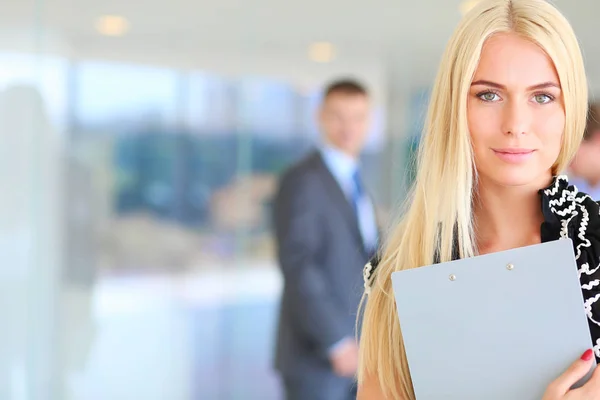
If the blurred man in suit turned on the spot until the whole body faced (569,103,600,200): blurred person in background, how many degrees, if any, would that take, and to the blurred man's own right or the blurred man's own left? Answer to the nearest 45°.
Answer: approximately 45° to the blurred man's own left

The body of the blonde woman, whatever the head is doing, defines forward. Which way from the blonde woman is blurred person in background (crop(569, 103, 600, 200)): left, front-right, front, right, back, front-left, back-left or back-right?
back

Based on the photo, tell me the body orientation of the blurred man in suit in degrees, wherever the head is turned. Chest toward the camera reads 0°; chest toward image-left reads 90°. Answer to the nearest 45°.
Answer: approximately 315°

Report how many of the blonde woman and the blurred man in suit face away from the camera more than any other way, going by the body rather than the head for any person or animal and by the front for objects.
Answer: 0

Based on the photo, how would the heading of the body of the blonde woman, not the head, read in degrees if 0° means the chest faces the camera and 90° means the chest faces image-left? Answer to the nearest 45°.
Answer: approximately 0°

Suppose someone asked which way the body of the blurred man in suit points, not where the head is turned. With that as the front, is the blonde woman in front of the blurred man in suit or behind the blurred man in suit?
in front
